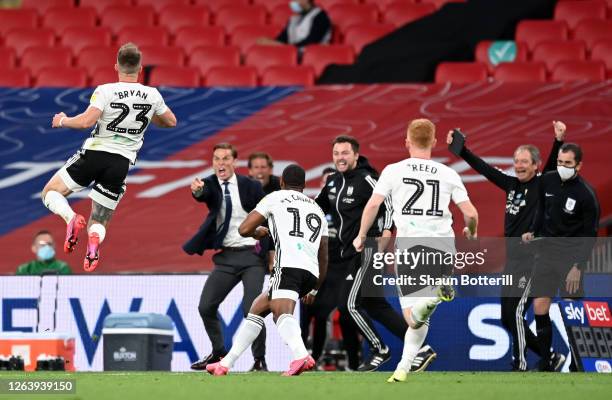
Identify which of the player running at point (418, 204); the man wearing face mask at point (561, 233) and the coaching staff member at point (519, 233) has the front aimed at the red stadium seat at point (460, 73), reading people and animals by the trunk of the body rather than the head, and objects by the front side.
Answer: the player running

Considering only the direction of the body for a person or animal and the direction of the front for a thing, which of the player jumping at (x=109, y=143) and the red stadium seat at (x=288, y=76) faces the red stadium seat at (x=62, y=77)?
the player jumping

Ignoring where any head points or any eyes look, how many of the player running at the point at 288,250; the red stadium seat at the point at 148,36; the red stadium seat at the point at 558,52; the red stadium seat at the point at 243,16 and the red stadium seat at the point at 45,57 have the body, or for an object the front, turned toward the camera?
4

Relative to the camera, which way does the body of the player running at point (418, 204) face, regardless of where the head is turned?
away from the camera

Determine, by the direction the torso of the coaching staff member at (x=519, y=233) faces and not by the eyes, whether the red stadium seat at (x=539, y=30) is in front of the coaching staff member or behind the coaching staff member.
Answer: behind

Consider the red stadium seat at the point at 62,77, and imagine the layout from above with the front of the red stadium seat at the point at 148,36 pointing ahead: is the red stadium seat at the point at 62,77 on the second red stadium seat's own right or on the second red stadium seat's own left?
on the second red stadium seat's own right

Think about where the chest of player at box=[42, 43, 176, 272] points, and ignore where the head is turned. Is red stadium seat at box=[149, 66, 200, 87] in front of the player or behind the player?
in front

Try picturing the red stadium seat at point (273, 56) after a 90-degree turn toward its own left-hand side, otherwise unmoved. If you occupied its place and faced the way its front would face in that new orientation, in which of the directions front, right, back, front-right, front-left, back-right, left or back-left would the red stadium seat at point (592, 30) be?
front

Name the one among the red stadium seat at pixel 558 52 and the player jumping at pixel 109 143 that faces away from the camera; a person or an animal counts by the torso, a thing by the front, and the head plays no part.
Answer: the player jumping

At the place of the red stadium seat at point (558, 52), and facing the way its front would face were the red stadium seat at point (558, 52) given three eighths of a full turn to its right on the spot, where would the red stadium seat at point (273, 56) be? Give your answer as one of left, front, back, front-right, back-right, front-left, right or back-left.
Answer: front-left
